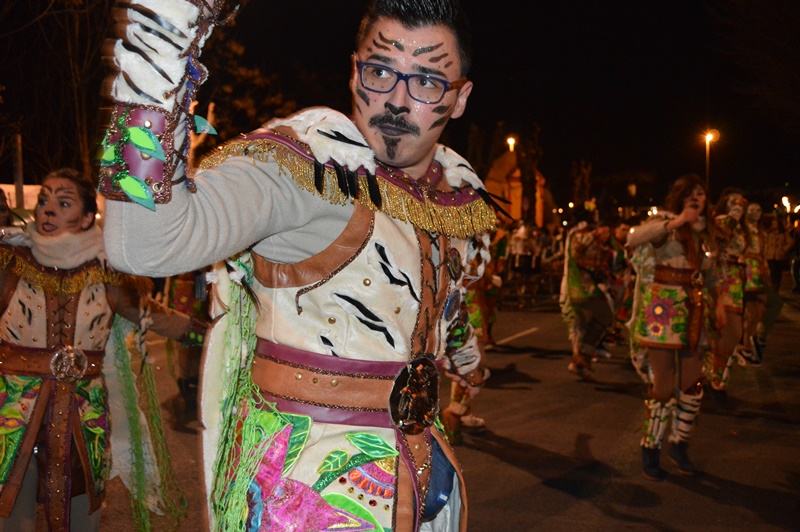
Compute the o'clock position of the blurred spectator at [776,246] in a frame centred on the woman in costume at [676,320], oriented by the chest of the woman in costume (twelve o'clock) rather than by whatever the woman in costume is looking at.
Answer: The blurred spectator is roughly at 8 o'clock from the woman in costume.

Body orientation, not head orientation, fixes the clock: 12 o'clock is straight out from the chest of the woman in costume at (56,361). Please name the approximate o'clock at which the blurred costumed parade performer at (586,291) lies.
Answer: The blurred costumed parade performer is roughly at 8 o'clock from the woman in costume.

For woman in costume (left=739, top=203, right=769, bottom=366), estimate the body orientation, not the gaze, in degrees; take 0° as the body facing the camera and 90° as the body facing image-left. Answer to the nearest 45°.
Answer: approximately 45°

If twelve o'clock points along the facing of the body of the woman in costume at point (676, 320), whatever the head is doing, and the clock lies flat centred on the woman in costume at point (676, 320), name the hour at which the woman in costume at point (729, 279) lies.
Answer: the woman in costume at point (729, 279) is roughly at 8 o'clock from the woman in costume at point (676, 320).

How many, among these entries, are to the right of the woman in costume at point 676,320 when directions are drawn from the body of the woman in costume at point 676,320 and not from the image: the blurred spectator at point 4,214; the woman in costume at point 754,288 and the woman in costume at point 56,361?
2

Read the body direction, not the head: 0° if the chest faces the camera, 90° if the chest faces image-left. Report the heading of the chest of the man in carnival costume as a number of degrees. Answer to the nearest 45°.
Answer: approximately 315°
